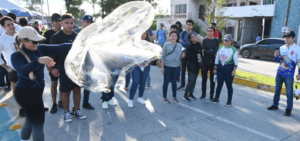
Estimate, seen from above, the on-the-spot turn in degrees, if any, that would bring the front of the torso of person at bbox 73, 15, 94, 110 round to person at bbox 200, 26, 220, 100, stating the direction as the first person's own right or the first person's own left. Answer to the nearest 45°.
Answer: approximately 45° to the first person's own left

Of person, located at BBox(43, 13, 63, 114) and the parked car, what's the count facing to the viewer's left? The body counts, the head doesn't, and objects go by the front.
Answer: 1

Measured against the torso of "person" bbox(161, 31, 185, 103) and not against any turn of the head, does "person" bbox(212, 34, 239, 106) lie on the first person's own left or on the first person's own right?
on the first person's own left

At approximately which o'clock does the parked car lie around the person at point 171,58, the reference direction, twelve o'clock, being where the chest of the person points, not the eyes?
The parked car is roughly at 7 o'clock from the person.

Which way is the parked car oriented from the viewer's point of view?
to the viewer's left

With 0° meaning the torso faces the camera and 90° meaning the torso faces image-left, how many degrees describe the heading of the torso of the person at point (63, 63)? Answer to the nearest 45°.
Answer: approximately 315°

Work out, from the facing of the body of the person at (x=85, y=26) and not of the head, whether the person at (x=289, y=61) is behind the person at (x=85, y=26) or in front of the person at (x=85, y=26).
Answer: in front

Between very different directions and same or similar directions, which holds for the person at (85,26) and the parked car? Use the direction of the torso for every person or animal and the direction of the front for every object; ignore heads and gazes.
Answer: very different directions
